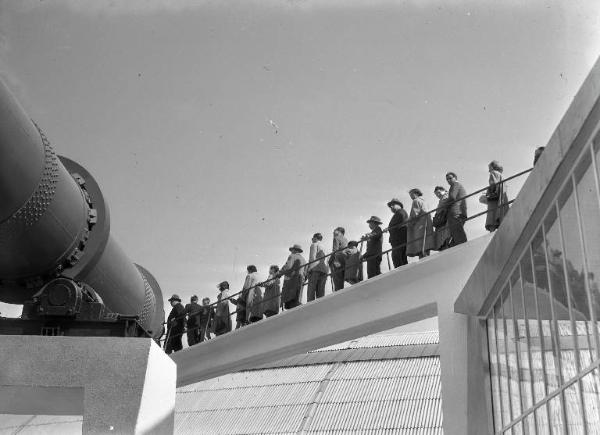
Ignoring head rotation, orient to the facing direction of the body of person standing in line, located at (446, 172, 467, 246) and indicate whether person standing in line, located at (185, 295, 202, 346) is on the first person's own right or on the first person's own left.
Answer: on the first person's own right
